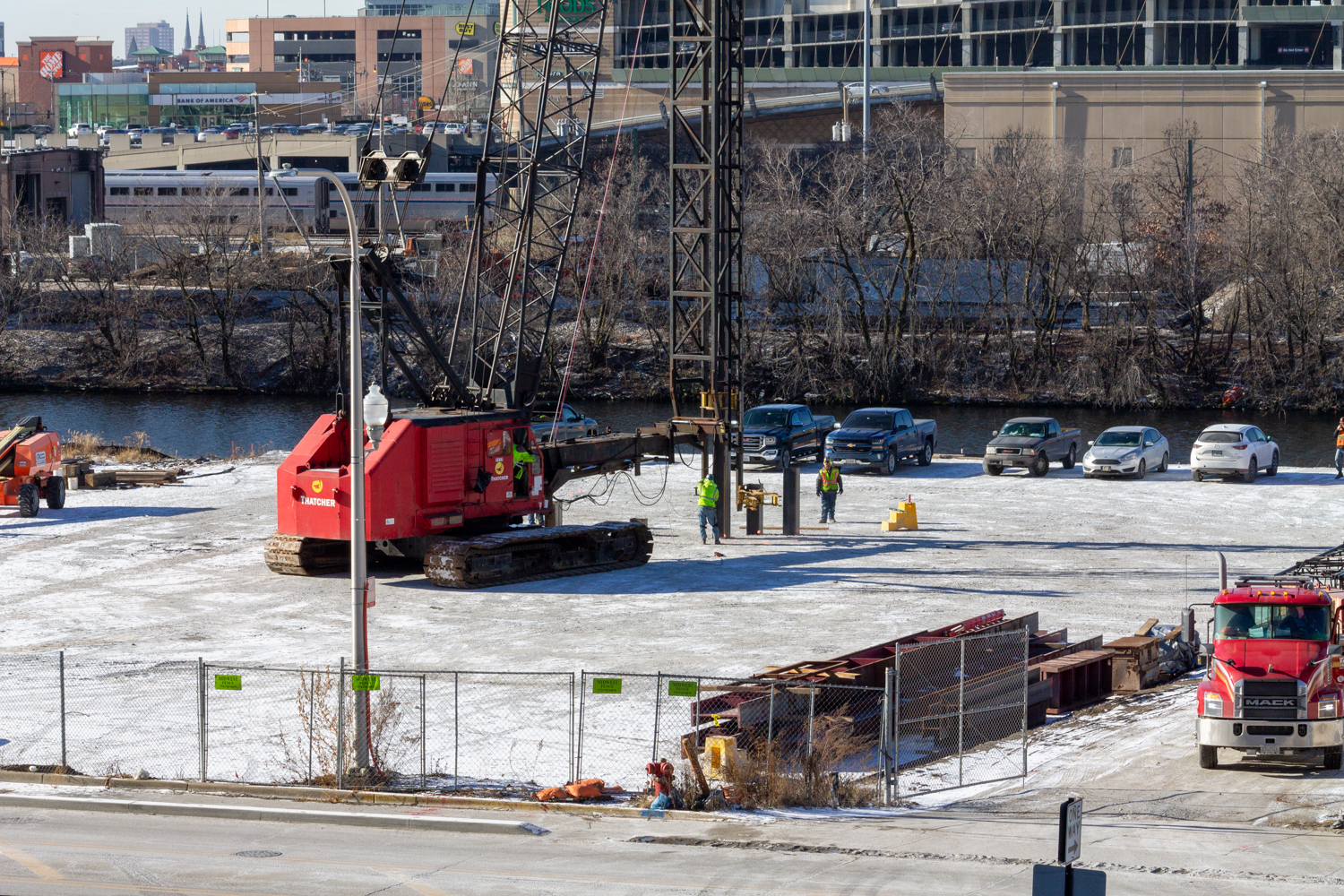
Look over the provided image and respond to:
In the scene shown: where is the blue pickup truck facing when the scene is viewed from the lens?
facing the viewer and to the left of the viewer

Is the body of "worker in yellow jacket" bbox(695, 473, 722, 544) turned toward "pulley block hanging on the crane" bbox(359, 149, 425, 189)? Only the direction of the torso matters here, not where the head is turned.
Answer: no

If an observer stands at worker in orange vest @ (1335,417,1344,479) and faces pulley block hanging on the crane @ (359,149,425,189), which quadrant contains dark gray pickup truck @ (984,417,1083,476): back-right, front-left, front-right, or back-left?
front-right

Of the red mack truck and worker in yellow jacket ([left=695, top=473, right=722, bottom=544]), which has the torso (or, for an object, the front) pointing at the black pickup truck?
the worker in yellow jacket

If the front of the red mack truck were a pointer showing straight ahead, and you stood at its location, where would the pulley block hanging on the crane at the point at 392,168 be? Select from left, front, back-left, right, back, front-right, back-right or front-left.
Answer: right

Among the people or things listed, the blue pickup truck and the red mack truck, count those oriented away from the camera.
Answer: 0

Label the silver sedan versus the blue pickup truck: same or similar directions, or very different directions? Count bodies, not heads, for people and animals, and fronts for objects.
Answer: same or similar directions

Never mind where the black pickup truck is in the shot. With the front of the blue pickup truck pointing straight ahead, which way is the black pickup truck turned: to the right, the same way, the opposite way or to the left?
the same way

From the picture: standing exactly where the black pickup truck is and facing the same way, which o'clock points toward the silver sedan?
The silver sedan is roughly at 8 o'clock from the black pickup truck.

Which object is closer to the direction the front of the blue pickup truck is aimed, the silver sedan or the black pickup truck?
the black pickup truck

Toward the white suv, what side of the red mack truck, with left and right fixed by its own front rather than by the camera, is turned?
back

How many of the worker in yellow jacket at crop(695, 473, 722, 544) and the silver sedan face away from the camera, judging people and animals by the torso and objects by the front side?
1

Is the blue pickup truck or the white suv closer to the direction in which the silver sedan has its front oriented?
the blue pickup truck
